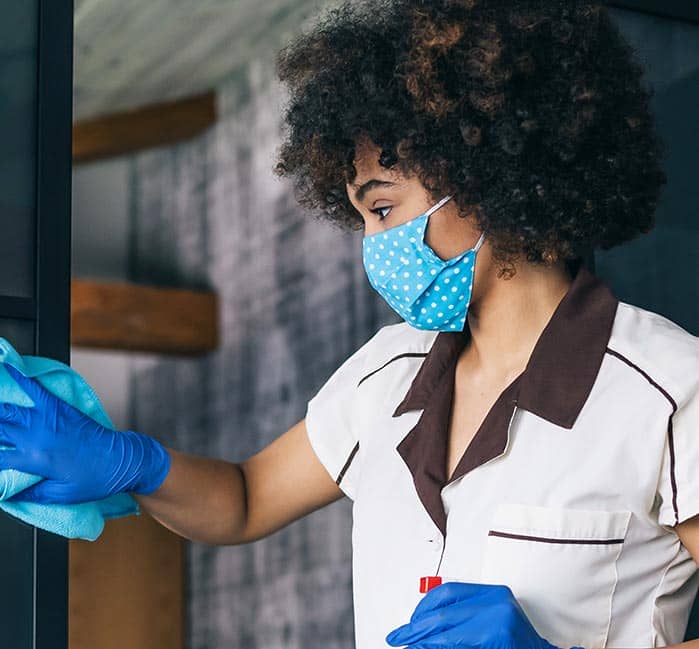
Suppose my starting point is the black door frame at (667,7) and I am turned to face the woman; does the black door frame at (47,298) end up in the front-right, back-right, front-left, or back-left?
front-right

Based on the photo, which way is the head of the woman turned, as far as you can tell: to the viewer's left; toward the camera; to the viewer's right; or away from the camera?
to the viewer's left

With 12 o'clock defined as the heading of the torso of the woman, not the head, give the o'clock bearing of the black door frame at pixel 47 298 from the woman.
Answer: The black door frame is roughly at 2 o'clock from the woman.

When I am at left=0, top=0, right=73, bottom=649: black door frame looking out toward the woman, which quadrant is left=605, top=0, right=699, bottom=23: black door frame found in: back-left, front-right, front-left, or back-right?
front-left
